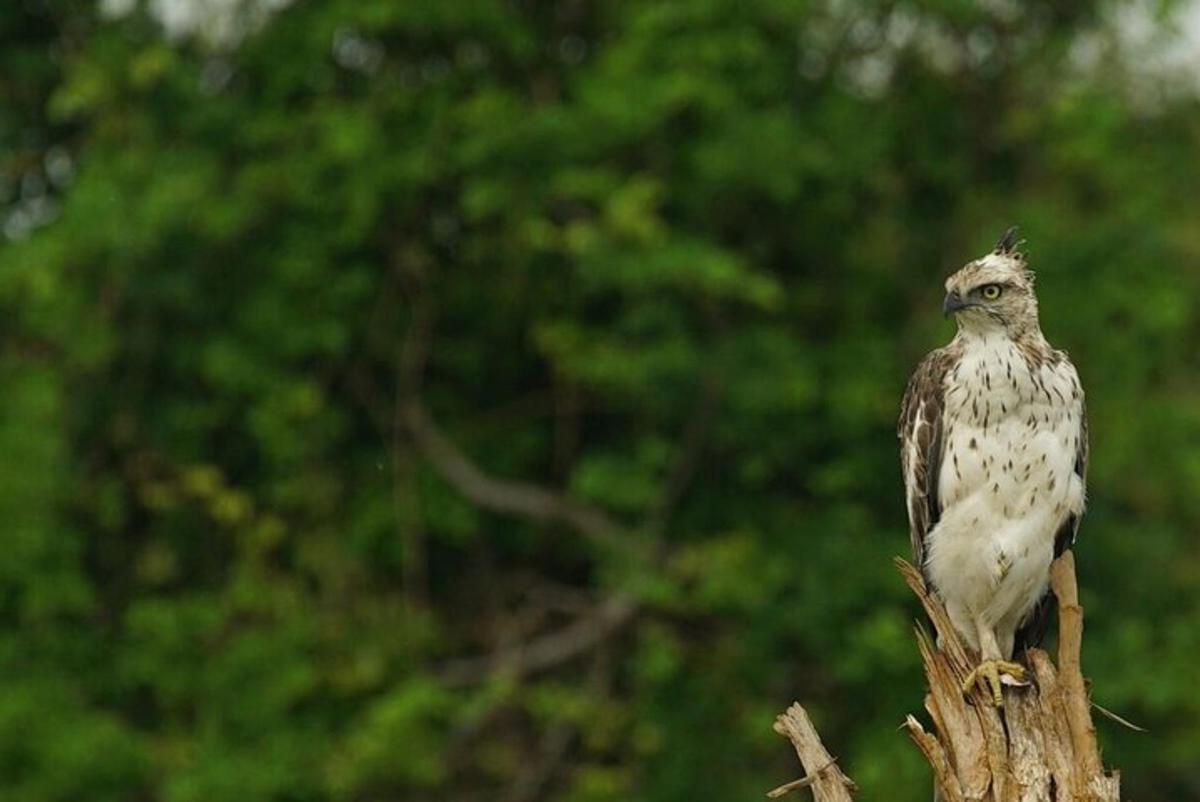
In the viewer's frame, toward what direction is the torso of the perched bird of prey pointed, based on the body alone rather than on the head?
toward the camera
